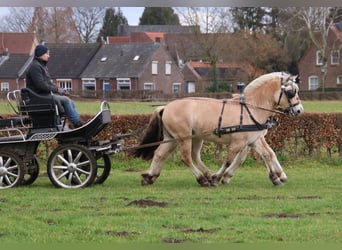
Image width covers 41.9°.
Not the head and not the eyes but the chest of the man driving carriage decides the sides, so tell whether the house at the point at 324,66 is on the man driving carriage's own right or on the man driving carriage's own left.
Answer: on the man driving carriage's own left

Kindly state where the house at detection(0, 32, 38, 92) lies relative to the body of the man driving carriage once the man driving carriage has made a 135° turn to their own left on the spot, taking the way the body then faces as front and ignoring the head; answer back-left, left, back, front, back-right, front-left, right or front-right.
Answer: front-right

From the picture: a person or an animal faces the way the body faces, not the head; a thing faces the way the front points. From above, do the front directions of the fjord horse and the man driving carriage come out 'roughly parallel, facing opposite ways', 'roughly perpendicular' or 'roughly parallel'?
roughly parallel

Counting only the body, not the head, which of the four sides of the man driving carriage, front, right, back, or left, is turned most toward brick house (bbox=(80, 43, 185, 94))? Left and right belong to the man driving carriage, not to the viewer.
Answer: left

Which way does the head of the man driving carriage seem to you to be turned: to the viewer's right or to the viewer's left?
to the viewer's right

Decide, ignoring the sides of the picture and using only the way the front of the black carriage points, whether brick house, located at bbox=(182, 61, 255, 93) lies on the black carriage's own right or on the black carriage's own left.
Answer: on the black carriage's own left

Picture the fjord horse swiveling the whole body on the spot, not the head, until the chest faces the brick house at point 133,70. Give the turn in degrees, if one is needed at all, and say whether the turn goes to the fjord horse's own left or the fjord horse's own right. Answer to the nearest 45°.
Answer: approximately 90° to the fjord horse's own left

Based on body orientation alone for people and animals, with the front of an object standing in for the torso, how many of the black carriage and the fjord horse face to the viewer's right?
2

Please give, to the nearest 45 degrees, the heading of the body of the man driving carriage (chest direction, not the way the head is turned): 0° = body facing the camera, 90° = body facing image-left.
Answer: approximately 270°

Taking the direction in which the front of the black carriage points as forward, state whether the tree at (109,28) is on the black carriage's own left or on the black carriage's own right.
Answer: on the black carriage's own left

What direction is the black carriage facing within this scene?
to the viewer's right

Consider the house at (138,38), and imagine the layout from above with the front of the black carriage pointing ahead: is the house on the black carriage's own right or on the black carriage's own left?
on the black carriage's own left

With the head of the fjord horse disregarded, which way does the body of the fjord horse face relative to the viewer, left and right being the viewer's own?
facing to the right of the viewer

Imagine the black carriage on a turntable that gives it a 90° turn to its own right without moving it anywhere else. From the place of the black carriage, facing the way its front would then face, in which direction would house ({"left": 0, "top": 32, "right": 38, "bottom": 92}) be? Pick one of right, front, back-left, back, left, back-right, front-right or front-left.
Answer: back
